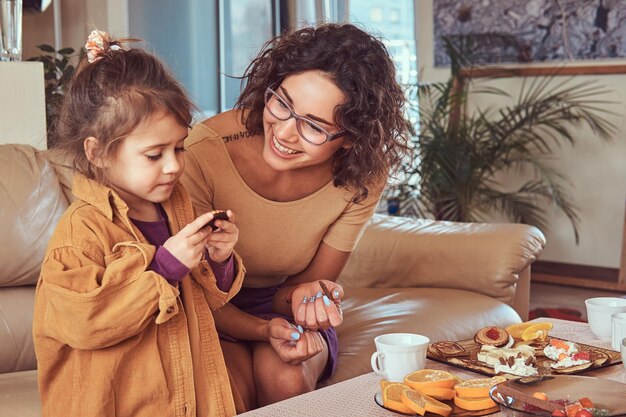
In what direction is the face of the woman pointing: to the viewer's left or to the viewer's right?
to the viewer's left

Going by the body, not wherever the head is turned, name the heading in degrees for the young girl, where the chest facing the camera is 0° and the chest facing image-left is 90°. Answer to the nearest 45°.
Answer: approximately 315°

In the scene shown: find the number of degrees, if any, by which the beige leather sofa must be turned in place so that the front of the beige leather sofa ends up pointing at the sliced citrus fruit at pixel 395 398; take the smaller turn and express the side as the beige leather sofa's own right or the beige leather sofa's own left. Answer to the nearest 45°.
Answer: approximately 45° to the beige leather sofa's own right

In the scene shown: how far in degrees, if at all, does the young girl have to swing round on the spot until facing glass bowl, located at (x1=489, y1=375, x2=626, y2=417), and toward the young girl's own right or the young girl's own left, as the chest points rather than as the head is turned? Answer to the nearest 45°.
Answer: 0° — they already face it
